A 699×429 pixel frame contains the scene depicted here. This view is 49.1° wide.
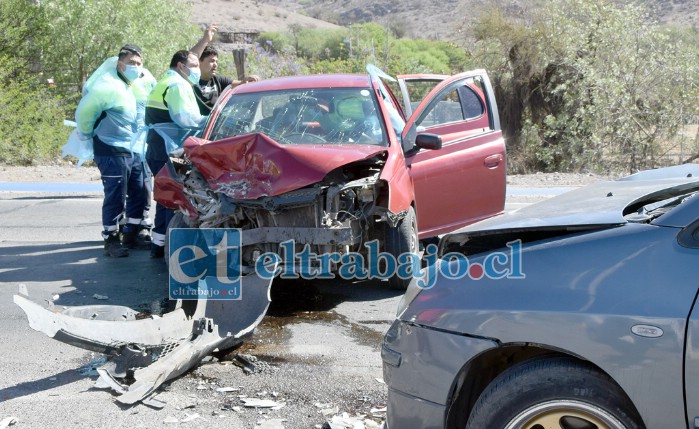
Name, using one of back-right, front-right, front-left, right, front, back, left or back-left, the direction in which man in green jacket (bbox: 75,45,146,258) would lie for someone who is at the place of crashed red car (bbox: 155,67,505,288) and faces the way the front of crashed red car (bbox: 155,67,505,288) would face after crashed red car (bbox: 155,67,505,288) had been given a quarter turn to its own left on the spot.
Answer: back-right

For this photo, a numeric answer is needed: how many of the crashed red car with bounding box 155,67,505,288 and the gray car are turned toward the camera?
1

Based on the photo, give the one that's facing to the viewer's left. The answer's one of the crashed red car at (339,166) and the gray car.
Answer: the gray car

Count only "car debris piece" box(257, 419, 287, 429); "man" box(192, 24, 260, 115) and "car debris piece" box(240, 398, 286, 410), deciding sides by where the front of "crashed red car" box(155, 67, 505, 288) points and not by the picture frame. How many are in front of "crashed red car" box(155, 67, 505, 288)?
2

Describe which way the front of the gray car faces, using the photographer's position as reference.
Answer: facing to the left of the viewer

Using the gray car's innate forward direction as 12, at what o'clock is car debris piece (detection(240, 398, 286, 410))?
The car debris piece is roughly at 1 o'clock from the gray car.

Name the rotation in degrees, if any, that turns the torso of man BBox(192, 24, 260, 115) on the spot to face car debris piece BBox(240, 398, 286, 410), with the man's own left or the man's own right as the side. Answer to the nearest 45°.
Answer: approximately 45° to the man's own right

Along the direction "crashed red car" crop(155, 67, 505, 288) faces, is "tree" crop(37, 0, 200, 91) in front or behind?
behind

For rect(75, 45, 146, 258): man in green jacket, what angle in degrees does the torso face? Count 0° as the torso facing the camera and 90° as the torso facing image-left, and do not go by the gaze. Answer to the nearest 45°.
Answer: approximately 315°

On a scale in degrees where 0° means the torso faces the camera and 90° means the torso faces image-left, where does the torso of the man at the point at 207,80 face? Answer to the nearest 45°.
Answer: approximately 315°

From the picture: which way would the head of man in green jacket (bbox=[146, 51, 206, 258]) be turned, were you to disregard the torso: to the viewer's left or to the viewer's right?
to the viewer's right

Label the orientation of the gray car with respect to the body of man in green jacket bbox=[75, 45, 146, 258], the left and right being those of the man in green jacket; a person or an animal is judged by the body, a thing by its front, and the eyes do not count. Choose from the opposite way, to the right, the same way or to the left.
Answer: the opposite way
